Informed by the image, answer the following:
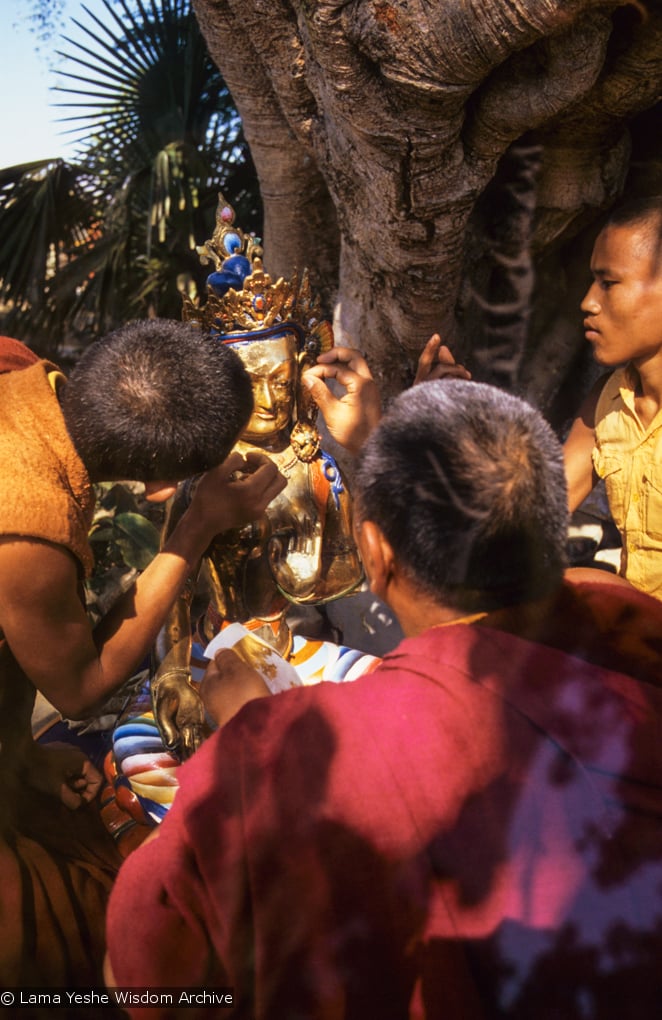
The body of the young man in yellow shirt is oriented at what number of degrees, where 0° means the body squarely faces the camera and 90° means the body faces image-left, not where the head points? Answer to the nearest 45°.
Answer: approximately 45°

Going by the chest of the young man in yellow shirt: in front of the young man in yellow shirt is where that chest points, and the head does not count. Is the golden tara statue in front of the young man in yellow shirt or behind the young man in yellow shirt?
in front

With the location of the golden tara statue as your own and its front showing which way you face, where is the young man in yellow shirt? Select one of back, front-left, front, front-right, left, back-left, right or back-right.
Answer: left

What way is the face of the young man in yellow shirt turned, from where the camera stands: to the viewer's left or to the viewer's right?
to the viewer's left

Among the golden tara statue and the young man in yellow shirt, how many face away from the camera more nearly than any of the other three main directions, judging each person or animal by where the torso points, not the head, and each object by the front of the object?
0

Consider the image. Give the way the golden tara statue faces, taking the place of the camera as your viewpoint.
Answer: facing the viewer
